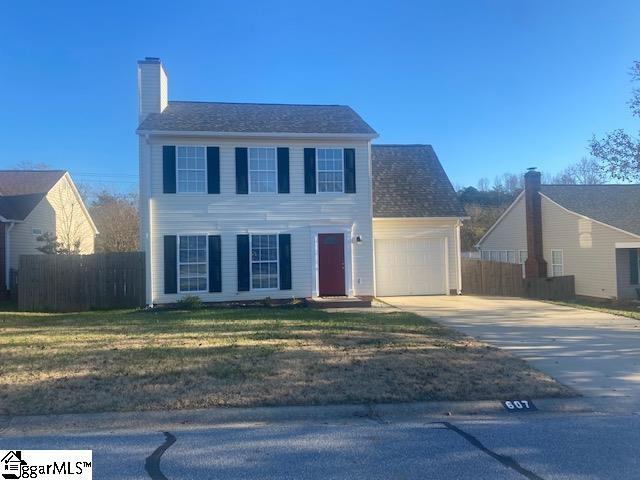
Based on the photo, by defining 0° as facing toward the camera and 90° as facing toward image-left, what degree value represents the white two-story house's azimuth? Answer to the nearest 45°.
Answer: approximately 0°

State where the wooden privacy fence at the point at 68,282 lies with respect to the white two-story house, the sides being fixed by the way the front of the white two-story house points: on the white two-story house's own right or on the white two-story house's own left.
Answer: on the white two-story house's own right

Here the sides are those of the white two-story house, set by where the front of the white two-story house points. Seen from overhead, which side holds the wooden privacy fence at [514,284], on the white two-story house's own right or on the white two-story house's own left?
on the white two-story house's own left

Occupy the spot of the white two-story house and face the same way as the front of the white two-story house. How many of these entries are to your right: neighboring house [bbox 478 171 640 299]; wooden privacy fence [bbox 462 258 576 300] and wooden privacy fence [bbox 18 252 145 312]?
1

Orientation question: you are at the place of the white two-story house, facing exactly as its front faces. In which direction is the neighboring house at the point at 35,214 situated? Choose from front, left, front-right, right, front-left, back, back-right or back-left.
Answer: back-right

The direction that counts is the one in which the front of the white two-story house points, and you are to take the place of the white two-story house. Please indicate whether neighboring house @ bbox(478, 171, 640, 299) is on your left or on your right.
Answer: on your left
